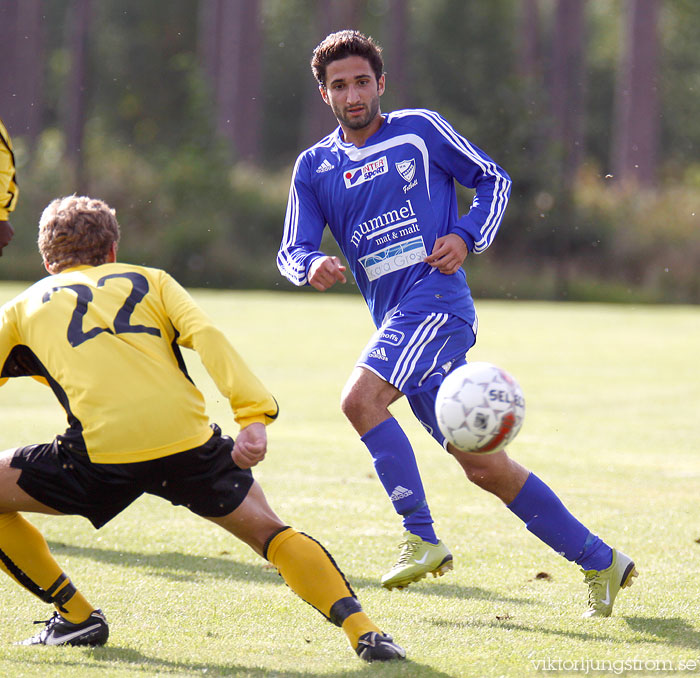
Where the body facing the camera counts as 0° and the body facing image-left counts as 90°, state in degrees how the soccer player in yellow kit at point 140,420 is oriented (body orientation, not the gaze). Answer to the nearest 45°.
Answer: approximately 180°

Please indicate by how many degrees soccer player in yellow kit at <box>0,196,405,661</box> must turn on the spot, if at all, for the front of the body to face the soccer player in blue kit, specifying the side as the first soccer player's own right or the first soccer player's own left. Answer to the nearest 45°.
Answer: approximately 45° to the first soccer player's own right

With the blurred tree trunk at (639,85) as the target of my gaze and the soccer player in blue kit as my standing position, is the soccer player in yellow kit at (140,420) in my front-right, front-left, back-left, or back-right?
back-left

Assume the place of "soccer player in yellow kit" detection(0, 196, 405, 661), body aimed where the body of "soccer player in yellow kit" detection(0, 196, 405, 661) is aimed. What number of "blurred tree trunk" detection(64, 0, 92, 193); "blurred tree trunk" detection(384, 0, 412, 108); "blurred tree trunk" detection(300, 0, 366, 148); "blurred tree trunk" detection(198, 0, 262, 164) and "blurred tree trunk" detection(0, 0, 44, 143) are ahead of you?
5

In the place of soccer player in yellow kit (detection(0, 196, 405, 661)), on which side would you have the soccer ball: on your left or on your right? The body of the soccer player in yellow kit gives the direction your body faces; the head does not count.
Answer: on your right

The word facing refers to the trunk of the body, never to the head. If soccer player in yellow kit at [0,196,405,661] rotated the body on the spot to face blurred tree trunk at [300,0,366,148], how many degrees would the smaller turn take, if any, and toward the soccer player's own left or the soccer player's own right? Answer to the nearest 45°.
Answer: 0° — they already face it

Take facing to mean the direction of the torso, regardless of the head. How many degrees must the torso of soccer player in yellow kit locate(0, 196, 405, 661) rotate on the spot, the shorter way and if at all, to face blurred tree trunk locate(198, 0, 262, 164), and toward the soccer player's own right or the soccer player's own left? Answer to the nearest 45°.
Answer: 0° — they already face it

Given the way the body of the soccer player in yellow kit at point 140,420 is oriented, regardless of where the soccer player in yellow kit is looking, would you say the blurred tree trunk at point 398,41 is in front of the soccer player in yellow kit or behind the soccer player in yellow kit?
in front

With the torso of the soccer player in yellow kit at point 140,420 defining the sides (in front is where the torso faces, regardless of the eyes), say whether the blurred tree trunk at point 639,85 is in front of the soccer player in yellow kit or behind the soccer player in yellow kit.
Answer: in front

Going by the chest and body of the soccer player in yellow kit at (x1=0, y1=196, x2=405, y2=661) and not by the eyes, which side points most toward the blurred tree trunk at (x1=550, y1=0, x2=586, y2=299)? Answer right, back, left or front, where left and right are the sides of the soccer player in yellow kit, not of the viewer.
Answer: front
